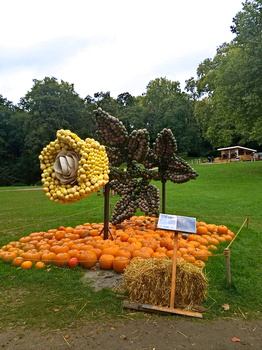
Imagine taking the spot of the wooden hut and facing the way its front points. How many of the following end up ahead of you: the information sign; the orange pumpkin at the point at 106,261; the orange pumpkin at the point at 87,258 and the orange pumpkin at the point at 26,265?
4

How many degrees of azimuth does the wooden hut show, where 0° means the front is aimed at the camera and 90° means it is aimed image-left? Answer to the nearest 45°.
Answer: approximately 0°

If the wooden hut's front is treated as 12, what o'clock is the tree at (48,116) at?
The tree is roughly at 2 o'clock from the wooden hut.

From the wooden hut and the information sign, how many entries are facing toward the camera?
2

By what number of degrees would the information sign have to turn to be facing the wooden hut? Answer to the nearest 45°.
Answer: approximately 180°

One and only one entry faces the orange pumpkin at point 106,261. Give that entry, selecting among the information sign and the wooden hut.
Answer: the wooden hut

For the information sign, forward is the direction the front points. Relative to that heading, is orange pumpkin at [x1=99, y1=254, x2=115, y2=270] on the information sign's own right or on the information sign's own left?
on the information sign's own right

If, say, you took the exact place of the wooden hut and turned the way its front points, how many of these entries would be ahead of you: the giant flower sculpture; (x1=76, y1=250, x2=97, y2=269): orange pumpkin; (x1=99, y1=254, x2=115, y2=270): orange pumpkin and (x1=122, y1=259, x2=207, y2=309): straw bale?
4

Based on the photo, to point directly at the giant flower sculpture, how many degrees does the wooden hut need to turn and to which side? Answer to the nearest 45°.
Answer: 0° — it already faces it

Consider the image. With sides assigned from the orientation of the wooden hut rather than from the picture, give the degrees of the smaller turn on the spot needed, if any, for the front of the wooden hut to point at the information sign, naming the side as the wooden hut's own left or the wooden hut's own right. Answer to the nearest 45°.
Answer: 0° — it already faces it

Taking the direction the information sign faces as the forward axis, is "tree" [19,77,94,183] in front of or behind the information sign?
behind

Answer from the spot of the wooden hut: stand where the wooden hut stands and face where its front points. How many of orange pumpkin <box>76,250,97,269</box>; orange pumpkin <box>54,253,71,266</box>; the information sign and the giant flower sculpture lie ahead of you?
4

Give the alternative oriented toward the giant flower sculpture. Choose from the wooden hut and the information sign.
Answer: the wooden hut
